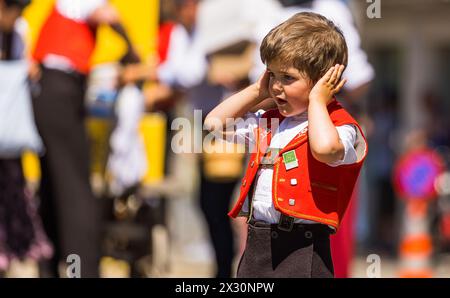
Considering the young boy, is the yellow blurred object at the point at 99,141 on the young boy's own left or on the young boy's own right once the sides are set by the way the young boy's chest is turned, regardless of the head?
on the young boy's own right

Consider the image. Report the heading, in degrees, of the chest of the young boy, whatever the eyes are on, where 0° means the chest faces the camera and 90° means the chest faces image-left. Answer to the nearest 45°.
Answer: approximately 45°

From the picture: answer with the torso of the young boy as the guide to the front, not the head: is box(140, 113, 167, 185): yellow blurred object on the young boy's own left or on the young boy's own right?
on the young boy's own right

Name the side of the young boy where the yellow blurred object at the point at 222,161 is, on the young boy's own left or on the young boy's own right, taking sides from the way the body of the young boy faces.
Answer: on the young boy's own right

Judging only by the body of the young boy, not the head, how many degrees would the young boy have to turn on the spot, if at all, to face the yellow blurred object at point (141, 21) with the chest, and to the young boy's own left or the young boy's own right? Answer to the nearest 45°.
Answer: approximately 135° to the young boy's own right

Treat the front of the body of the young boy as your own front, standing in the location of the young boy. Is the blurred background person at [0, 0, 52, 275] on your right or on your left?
on your right

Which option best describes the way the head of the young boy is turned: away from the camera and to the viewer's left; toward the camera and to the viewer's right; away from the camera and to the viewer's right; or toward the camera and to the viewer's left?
toward the camera and to the viewer's left
